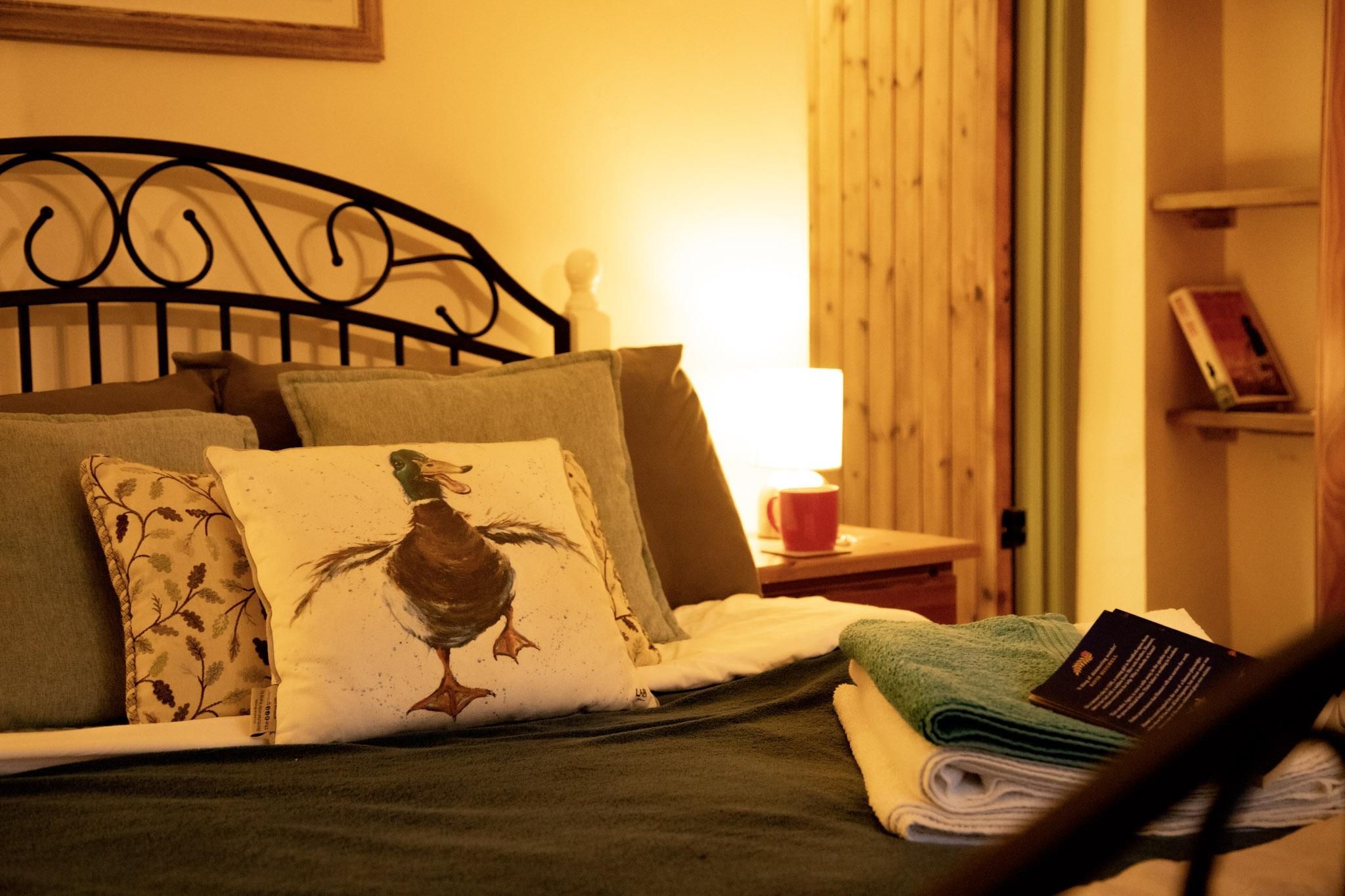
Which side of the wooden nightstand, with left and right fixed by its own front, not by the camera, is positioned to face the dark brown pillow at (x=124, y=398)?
right

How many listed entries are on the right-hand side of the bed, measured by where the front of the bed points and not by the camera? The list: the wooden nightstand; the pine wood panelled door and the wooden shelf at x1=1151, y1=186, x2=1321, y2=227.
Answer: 0

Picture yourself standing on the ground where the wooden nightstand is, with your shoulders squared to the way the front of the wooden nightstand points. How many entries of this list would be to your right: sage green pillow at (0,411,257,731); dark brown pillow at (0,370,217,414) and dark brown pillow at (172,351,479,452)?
3

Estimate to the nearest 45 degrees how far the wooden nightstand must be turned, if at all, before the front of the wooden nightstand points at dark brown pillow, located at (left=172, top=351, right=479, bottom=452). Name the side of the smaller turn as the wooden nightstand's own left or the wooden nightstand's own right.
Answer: approximately 90° to the wooden nightstand's own right

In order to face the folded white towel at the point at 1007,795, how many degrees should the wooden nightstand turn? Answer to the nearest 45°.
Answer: approximately 45° to its right

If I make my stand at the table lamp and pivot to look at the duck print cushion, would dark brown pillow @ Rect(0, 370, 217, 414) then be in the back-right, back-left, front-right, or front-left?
front-right

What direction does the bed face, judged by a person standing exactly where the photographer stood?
facing the viewer and to the right of the viewer

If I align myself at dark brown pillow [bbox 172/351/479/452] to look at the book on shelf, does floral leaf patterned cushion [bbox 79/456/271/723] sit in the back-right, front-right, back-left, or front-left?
back-right

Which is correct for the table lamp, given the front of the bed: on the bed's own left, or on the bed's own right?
on the bed's own left

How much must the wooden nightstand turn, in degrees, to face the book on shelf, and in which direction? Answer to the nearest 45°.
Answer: approximately 90° to its left

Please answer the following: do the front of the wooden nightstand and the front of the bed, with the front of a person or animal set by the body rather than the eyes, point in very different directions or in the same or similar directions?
same or similar directions

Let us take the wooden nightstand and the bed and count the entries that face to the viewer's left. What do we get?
0

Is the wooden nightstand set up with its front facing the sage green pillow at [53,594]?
no
